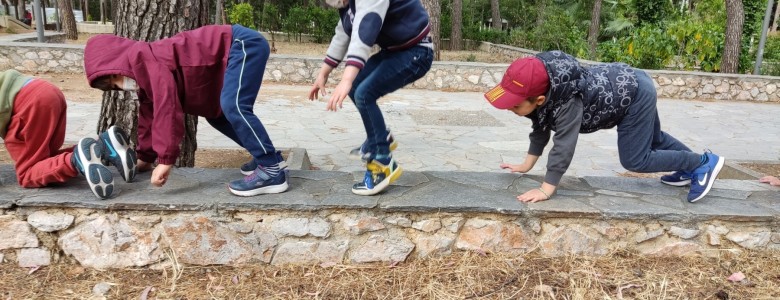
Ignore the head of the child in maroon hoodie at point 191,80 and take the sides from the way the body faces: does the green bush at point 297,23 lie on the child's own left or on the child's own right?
on the child's own right

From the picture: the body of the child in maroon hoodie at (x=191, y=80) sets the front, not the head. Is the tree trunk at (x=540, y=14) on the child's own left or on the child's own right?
on the child's own right

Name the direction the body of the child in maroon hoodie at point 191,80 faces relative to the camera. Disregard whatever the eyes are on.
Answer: to the viewer's left

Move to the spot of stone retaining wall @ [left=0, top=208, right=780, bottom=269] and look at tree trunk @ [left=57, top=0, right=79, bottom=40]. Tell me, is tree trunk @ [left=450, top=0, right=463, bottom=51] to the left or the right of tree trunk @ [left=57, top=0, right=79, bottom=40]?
right

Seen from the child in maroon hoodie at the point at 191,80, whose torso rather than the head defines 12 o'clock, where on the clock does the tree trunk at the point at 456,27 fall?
The tree trunk is roughly at 4 o'clock from the child in maroon hoodie.

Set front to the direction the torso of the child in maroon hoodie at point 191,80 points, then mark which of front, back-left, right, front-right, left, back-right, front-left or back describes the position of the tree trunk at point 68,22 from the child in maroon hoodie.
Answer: right

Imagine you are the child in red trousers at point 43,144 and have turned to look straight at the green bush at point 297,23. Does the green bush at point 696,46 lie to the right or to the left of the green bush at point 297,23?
right
